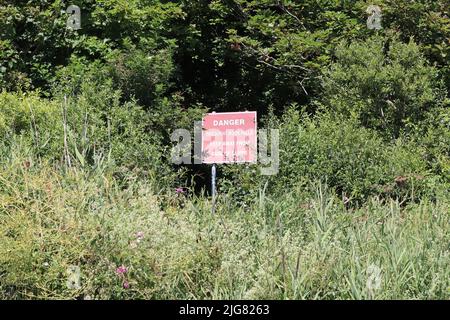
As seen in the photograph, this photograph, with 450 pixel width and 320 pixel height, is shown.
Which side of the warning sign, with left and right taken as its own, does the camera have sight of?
front

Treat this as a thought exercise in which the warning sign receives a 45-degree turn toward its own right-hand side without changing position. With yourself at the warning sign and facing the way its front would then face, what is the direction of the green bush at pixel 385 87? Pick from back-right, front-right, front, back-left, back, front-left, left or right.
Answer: back

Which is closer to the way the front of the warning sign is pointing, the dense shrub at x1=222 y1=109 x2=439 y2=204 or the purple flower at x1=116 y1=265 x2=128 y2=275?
the purple flower

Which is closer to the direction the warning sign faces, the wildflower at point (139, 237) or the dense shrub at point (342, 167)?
the wildflower

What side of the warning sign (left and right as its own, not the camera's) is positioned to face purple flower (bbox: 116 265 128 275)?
front

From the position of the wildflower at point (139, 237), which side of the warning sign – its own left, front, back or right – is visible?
front

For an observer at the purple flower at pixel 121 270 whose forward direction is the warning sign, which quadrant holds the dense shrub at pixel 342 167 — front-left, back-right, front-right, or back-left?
front-right

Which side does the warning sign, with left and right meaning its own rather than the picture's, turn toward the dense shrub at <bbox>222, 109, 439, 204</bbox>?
left
